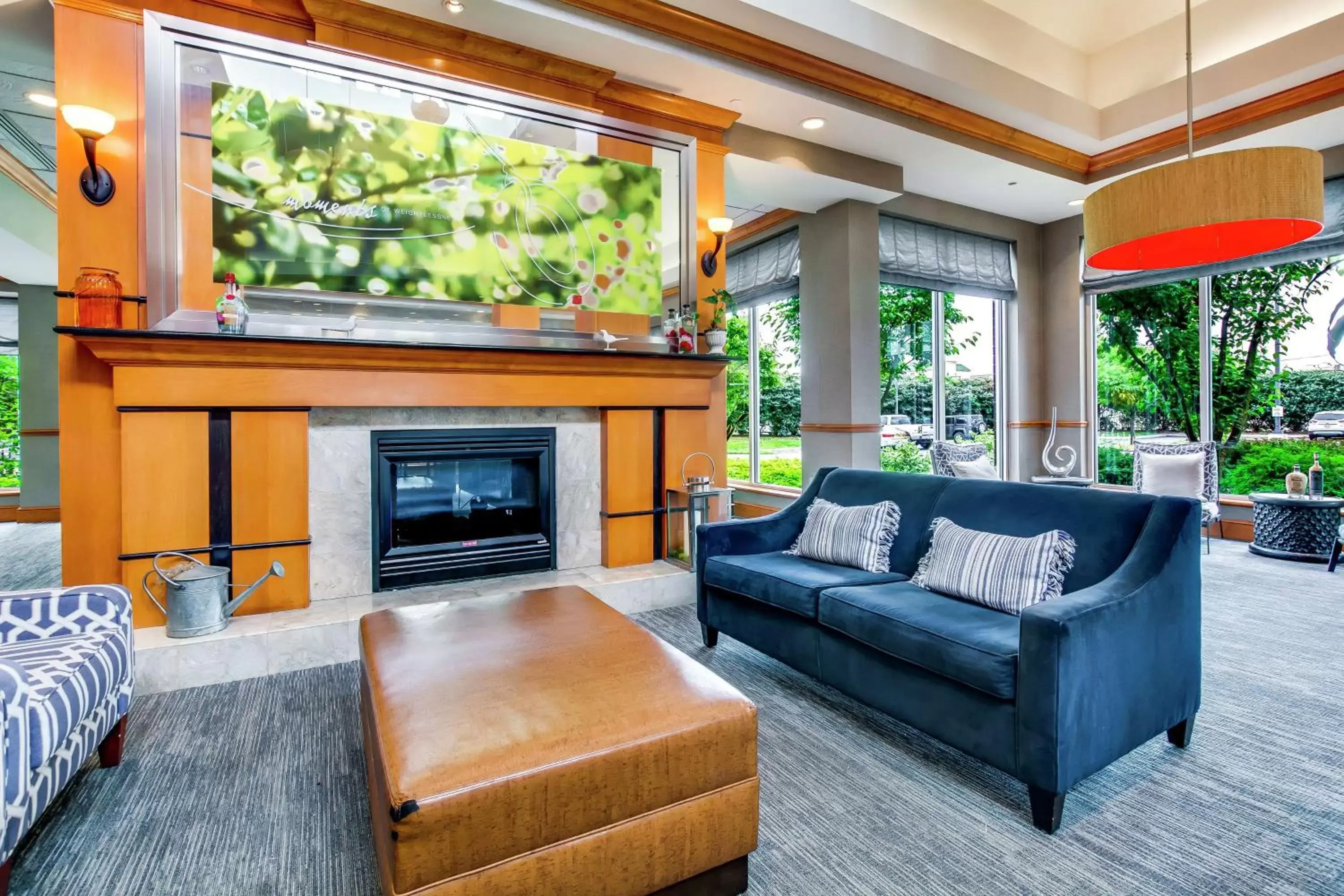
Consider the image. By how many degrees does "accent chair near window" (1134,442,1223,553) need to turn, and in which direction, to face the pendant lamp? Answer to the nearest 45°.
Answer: approximately 45° to its left

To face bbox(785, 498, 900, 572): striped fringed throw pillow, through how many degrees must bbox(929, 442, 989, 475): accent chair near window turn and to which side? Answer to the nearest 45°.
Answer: approximately 45° to its right

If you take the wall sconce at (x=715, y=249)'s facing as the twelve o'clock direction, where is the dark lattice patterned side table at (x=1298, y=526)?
The dark lattice patterned side table is roughly at 10 o'clock from the wall sconce.

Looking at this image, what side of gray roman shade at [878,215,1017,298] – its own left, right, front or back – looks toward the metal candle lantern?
right

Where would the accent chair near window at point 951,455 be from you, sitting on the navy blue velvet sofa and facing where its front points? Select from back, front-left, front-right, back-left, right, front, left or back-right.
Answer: back-right

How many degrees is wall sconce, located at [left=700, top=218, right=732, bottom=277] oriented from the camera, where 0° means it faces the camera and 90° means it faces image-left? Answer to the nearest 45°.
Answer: approximately 315°

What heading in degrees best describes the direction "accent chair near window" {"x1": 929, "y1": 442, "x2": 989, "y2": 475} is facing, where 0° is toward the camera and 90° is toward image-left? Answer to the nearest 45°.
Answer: approximately 315°

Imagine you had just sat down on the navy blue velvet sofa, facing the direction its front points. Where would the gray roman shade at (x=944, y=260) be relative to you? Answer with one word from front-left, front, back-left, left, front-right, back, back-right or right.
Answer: back-right

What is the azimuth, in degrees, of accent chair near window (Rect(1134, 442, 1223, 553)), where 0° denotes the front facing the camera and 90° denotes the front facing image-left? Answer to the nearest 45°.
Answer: approximately 45°

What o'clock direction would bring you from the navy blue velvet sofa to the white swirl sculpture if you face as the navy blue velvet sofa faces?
The white swirl sculpture is roughly at 5 o'clock from the navy blue velvet sofa.
